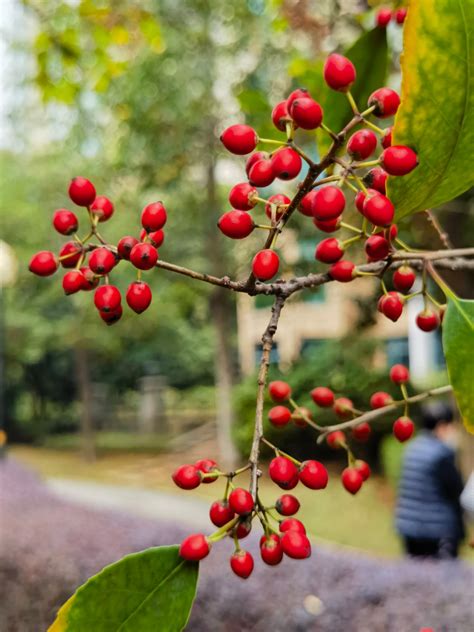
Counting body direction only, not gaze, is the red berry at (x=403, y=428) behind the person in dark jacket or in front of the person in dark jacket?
behind

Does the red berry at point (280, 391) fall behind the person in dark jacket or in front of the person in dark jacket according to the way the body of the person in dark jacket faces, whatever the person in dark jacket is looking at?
behind

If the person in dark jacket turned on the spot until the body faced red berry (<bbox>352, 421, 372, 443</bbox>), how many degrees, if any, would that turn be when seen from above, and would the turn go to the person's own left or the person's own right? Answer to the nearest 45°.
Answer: approximately 135° to the person's own right

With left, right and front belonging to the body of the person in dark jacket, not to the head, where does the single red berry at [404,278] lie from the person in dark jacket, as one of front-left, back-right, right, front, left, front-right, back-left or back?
back-right

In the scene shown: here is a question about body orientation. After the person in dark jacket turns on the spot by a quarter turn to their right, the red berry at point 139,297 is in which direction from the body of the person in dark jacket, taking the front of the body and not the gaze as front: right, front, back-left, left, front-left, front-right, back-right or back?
front-right

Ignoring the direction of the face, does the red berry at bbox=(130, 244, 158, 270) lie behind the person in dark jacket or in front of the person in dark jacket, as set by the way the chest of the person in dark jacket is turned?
behind

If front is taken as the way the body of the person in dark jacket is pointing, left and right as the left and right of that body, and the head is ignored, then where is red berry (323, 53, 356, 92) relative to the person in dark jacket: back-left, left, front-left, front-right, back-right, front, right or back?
back-right

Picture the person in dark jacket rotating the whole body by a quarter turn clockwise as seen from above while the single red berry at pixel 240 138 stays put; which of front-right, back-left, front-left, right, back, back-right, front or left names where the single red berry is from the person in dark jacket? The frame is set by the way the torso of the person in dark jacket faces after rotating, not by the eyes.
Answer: front-right

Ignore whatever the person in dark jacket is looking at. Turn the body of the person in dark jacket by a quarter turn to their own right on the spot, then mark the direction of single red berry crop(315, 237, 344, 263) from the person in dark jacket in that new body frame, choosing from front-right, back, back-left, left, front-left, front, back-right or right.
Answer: front-right

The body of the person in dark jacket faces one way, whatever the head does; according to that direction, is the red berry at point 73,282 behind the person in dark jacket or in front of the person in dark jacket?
behind

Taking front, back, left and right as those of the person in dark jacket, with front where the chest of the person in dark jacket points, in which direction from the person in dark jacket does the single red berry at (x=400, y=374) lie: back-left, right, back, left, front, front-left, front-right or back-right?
back-right

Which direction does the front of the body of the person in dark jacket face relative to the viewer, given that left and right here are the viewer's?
facing away from the viewer and to the right of the viewer

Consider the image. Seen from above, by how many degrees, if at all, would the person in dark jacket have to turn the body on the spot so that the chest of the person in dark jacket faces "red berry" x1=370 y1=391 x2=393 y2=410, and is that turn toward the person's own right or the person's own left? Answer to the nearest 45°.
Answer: approximately 135° to the person's own right

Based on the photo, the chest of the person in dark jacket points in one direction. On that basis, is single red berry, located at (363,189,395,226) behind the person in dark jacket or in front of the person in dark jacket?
behind

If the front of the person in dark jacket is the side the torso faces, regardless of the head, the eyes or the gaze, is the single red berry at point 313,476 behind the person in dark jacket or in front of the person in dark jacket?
behind

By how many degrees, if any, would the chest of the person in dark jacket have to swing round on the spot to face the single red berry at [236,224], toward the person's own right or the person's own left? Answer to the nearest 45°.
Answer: approximately 135° to the person's own right

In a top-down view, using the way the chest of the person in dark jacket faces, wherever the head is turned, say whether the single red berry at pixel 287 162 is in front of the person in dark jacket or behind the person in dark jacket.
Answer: behind
